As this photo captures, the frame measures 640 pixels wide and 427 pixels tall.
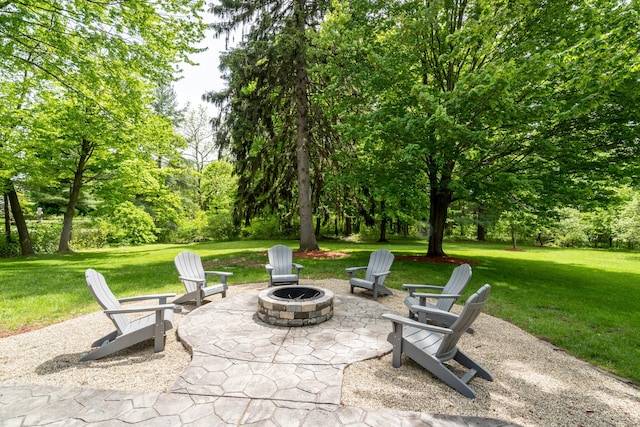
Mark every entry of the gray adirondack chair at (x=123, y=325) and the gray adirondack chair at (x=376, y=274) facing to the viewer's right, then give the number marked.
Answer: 1

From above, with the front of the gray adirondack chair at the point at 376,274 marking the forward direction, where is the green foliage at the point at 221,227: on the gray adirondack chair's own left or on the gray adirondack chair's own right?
on the gray adirondack chair's own right

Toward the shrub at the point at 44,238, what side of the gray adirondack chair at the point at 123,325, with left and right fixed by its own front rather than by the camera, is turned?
left

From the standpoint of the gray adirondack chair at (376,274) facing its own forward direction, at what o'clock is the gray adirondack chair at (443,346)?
the gray adirondack chair at (443,346) is roughly at 10 o'clock from the gray adirondack chair at (376,274).

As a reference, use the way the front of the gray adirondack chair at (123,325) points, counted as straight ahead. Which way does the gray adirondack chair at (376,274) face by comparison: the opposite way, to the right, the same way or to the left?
the opposite way

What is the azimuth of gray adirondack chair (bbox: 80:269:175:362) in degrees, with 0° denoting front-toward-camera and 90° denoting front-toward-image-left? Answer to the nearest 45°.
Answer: approximately 270°

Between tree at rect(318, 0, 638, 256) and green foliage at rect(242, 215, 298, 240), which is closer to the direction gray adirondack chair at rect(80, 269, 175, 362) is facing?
the tree

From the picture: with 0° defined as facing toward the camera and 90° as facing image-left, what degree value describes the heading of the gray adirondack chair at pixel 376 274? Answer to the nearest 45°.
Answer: approximately 45°

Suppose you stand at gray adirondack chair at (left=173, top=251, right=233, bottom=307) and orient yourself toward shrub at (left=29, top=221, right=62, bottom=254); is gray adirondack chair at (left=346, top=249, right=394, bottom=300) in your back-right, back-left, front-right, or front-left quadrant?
back-right

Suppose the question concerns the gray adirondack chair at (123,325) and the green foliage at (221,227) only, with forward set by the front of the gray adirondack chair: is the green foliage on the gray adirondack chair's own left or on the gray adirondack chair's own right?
on the gray adirondack chair's own left

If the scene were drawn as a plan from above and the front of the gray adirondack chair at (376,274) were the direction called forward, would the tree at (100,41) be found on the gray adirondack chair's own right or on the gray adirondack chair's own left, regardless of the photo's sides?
on the gray adirondack chair's own right
